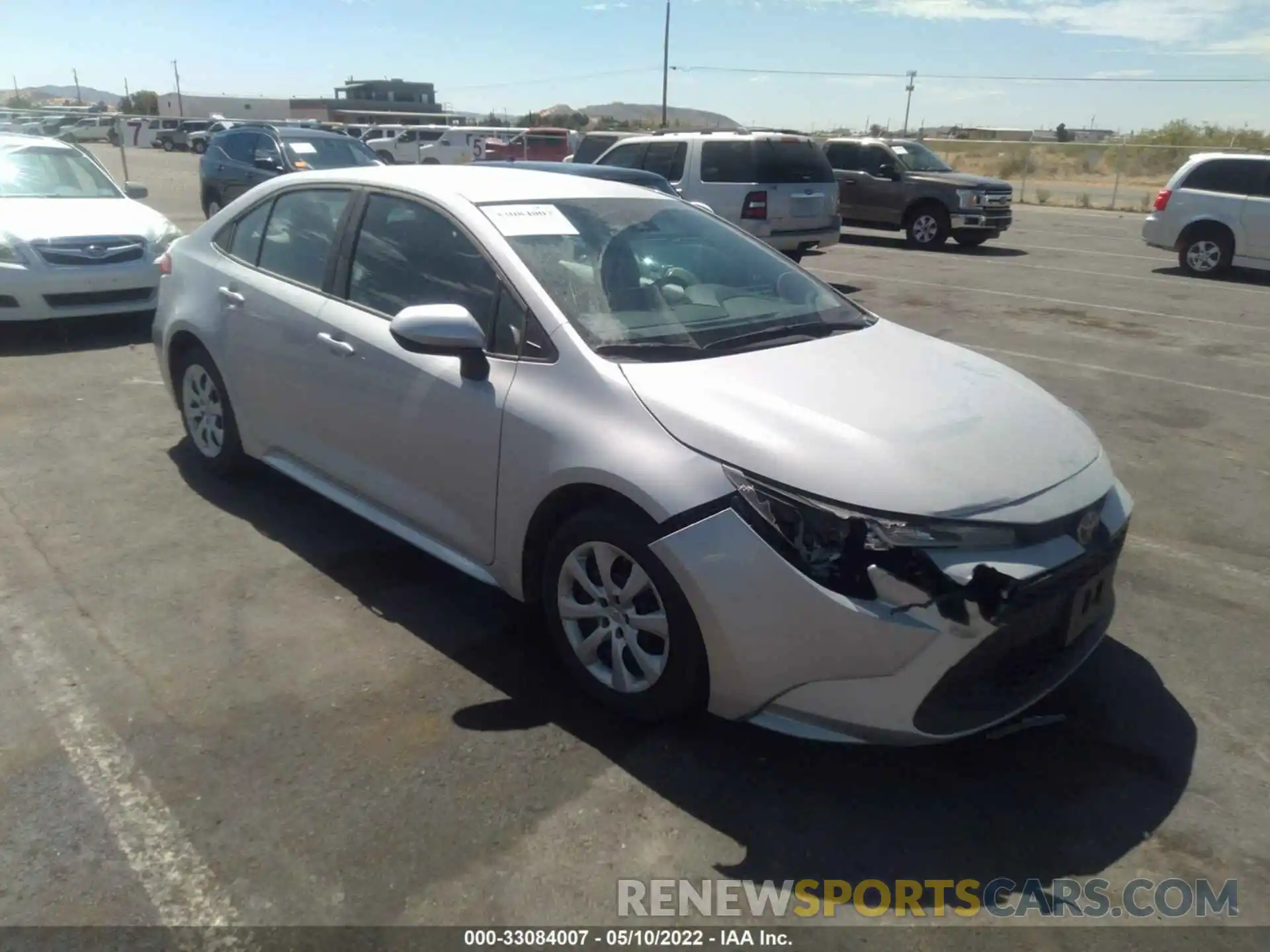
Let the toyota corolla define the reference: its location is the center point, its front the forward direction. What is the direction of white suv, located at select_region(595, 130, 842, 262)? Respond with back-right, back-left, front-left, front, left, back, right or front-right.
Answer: back-left

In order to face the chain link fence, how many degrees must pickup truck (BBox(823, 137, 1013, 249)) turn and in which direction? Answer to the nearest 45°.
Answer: approximately 135° to its left

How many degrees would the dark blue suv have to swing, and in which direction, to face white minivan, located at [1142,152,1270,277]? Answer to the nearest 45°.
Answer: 0° — it already faces it

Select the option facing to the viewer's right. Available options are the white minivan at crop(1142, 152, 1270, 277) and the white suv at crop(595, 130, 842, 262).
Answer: the white minivan at crop(1142, 152, 1270, 277)

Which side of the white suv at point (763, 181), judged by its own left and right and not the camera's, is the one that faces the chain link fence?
right

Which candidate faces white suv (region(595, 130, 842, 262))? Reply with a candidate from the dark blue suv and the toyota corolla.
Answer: the dark blue suv

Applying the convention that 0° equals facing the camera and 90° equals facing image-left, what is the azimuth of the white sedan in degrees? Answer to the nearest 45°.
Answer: approximately 315°

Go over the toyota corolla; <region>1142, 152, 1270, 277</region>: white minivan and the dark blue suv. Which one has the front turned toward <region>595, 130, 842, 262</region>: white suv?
the dark blue suv

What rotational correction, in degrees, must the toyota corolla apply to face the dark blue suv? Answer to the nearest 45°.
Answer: approximately 180°

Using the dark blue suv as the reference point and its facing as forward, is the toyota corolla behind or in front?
in front

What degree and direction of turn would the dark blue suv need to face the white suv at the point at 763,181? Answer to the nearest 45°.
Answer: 0° — it already faces it

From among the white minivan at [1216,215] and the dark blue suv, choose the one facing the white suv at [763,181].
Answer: the dark blue suv

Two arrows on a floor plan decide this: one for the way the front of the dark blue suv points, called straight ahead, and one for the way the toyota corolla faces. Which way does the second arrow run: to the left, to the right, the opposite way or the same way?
the same way

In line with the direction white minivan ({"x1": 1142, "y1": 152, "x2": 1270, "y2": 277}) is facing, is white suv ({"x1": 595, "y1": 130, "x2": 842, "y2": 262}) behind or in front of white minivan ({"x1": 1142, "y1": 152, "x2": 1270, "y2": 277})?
behind

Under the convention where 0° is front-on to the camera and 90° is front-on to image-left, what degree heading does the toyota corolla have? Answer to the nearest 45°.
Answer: approximately 315°

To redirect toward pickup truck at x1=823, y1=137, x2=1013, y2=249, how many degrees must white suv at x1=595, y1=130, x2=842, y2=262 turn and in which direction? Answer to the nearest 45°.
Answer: approximately 90° to its right

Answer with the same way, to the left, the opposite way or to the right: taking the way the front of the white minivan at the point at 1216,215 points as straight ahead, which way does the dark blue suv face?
the same way
